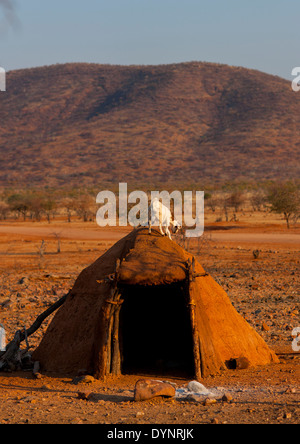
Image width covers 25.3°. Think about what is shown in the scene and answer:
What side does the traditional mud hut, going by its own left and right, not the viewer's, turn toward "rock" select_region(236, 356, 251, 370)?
left

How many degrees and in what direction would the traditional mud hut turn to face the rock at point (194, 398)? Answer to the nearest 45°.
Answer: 0° — it already faces it

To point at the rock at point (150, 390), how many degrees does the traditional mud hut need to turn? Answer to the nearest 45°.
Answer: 0° — it already faces it

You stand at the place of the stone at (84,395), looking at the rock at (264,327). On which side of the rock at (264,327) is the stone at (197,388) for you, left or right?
right

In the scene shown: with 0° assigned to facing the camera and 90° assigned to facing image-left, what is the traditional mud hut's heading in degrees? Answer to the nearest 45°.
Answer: approximately 0°

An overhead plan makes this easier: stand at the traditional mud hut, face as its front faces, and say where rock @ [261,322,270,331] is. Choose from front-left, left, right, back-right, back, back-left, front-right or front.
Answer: back-left

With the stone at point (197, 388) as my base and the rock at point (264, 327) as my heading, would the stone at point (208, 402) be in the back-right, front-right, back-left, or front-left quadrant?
back-right

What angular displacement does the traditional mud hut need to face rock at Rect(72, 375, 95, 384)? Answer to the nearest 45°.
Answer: approximately 45° to its right

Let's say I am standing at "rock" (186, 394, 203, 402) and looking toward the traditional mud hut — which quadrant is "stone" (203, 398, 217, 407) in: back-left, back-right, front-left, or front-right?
back-right
